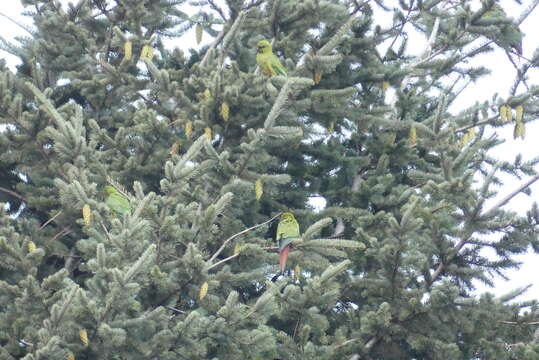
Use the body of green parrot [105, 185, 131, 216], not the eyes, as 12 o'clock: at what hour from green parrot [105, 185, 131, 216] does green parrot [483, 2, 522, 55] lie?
green parrot [483, 2, 522, 55] is roughly at 6 o'clock from green parrot [105, 185, 131, 216].

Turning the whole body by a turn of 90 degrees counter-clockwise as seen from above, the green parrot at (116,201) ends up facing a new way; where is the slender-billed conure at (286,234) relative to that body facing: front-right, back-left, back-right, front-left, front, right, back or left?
front-left

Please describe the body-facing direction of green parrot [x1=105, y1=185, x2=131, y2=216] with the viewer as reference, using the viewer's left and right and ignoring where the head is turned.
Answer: facing to the left of the viewer
